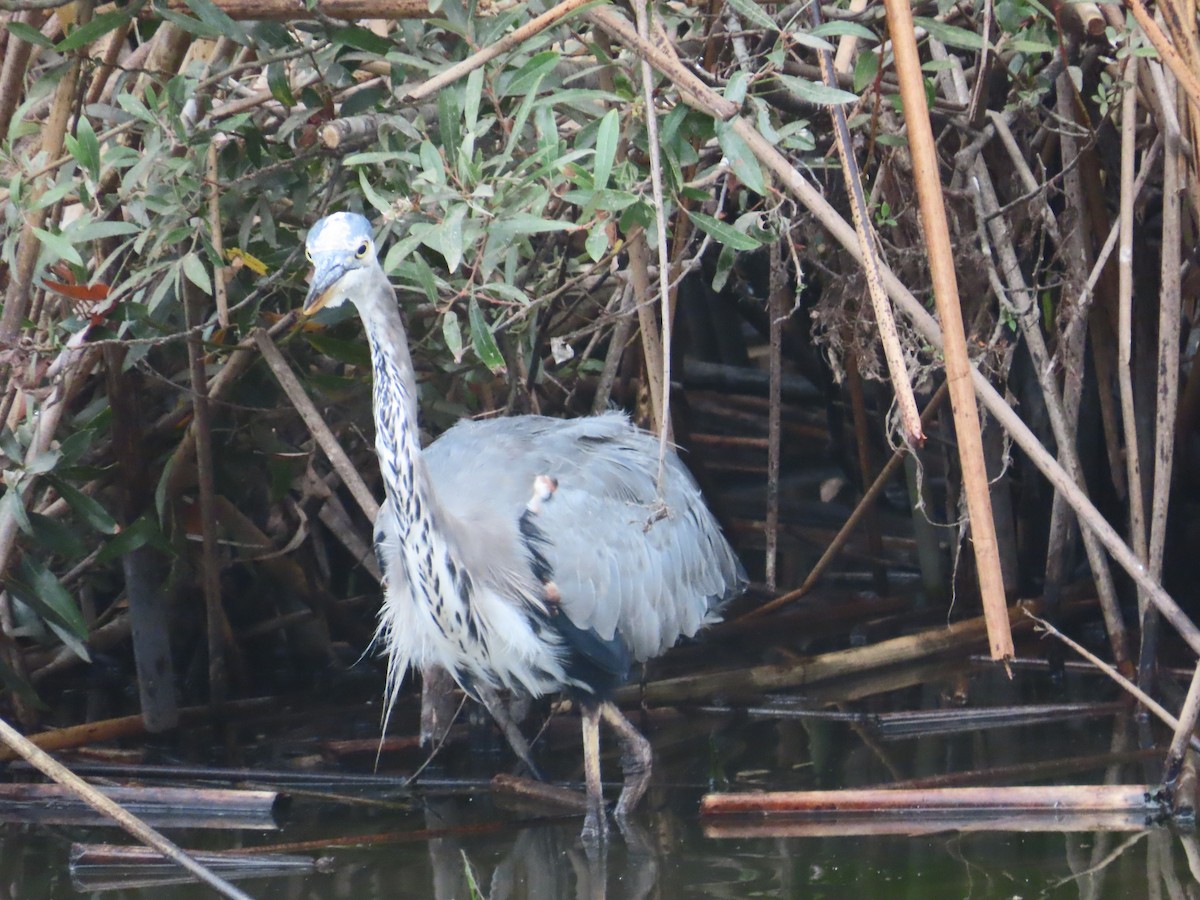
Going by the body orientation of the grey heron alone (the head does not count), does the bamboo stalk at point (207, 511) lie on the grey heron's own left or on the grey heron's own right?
on the grey heron's own right

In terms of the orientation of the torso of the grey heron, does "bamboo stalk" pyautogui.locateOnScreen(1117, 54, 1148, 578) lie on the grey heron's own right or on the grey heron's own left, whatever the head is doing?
on the grey heron's own left

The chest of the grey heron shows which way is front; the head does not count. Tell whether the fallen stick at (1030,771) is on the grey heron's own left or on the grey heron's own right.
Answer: on the grey heron's own left

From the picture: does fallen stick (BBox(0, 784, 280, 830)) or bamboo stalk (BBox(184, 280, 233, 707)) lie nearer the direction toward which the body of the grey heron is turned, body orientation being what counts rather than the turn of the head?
the fallen stick

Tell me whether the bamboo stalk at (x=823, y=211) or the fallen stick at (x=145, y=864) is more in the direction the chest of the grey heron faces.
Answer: the fallen stick

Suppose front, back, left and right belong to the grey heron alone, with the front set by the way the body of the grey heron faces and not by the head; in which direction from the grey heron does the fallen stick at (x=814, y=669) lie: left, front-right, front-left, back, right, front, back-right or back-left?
back

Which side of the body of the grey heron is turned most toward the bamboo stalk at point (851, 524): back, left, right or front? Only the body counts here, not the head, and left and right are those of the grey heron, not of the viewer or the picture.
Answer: back

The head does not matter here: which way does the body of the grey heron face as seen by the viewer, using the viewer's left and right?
facing the viewer and to the left of the viewer

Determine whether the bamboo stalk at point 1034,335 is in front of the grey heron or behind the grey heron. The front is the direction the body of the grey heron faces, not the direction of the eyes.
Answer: behind

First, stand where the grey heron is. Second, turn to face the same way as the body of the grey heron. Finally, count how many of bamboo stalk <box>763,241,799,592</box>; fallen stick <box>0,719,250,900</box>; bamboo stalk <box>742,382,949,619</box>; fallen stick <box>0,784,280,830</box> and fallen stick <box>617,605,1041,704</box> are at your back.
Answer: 3

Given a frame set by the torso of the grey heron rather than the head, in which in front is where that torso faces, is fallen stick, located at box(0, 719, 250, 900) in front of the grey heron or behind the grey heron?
in front

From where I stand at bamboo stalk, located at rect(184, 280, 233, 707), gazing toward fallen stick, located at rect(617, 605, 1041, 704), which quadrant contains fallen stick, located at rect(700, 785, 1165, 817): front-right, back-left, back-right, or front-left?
front-right

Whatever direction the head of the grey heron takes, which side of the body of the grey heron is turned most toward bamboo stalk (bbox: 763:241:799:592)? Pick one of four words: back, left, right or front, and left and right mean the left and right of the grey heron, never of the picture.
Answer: back

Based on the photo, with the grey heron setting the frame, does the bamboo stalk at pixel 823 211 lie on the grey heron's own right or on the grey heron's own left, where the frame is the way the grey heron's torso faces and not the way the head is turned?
on the grey heron's own left
